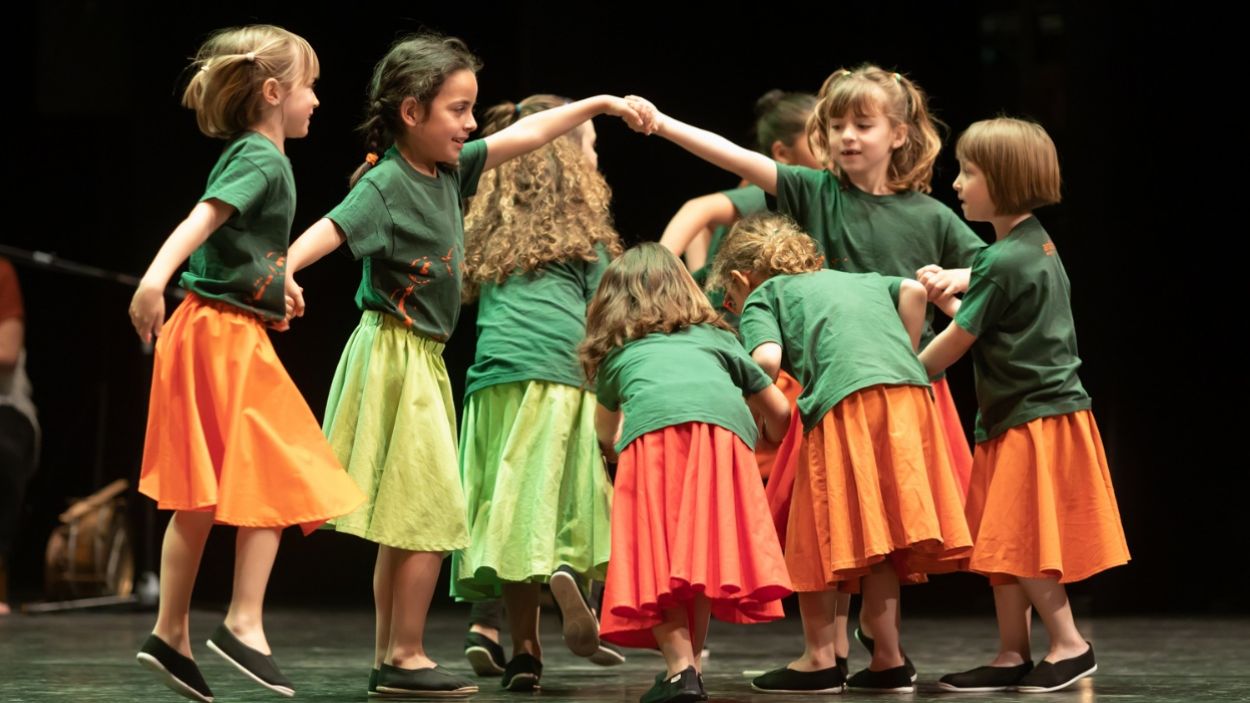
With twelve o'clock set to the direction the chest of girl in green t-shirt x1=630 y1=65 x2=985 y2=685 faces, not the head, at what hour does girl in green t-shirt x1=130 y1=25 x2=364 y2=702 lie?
girl in green t-shirt x1=130 y1=25 x2=364 y2=702 is roughly at 2 o'clock from girl in green t-shirt x1=630 y1=65 x2=985 y2=685.

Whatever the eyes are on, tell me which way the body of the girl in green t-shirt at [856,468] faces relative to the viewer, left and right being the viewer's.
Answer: facing away from the viewer and to the left of the viewer

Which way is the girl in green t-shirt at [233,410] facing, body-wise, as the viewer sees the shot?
to the viewer's right

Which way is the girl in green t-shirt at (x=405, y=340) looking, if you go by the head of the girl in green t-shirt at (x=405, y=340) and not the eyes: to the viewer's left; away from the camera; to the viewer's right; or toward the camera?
to the viewer's right

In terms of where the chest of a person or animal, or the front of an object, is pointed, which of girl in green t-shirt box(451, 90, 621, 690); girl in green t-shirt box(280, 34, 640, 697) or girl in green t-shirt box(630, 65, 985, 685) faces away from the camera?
girl in green t-shirt box(451, 90, 621, 690)

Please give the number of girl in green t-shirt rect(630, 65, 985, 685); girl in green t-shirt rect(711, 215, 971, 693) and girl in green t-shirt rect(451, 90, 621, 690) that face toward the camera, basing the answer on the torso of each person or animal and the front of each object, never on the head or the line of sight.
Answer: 1

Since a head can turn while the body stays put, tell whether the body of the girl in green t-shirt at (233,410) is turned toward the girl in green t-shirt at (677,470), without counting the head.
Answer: yes

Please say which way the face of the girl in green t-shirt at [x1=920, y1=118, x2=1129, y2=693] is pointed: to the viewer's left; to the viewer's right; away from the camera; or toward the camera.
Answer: to the viewer's left

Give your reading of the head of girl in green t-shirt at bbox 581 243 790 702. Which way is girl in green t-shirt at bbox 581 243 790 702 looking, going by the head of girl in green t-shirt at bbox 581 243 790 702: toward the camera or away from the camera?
away from the camera

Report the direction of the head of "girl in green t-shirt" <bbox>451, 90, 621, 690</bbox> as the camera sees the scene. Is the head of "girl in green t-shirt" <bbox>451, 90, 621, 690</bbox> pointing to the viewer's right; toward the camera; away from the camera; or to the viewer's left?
away from the camera

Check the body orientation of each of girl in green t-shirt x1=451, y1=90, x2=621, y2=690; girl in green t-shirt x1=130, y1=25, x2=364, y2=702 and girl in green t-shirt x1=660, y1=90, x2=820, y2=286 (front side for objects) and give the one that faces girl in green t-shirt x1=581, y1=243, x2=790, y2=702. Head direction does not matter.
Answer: girl in green t-shirt x1=130, y1=25, x2=364, y2=702

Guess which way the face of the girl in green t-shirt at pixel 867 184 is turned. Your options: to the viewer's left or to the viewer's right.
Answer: to the viewer's left

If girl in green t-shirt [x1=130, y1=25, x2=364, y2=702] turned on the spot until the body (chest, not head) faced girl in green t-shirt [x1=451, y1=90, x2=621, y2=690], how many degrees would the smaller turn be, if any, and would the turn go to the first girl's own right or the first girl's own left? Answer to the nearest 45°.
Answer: approximately 45° to the first girl's own left

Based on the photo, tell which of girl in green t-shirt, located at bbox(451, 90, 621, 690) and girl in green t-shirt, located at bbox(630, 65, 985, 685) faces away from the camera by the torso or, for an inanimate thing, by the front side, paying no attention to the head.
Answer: girl in green t-shirt, located at bbox(451, 90, 621, 690)

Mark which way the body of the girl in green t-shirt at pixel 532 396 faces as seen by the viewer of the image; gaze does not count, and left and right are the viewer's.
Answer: facing away from the viewer

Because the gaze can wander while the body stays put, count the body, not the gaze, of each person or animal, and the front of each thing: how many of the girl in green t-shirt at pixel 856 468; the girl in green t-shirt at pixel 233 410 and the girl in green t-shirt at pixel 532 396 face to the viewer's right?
1
